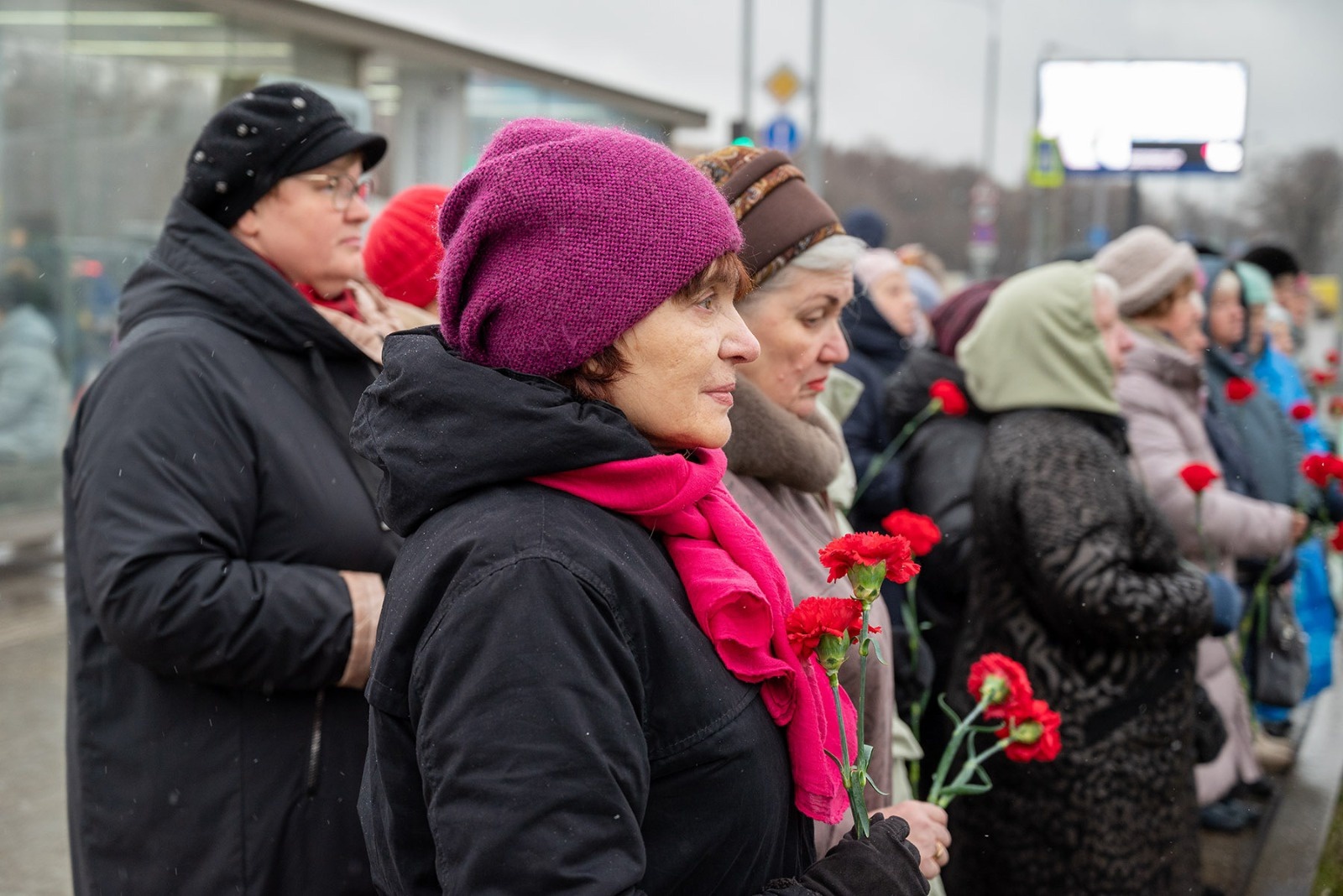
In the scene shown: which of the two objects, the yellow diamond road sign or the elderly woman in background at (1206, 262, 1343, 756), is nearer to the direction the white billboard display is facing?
the elderly woman in background

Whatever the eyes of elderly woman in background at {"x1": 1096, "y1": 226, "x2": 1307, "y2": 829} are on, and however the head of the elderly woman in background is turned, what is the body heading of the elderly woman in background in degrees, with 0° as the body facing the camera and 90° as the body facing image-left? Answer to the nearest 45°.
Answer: approximately 270°

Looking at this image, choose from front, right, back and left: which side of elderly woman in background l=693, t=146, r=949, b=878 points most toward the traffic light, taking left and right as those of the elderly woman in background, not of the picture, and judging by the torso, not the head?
left

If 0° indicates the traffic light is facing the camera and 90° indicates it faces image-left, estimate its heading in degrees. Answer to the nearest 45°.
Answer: approximately 0°

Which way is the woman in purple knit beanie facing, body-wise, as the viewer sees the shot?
to the viewer's right

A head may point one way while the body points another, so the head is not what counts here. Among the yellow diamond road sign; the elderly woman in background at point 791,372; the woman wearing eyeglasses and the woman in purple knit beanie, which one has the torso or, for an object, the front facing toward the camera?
the yellow diamond road sign

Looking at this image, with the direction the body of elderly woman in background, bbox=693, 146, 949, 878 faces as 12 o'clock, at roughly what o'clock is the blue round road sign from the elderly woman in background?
The blue round road sign is roughly at 9 o'clock from the elderly woman in background.

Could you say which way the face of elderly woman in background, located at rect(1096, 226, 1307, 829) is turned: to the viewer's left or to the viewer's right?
to the viewer's right

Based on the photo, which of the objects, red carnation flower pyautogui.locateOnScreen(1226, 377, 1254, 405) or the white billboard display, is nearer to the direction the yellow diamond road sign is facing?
the red carnation flower

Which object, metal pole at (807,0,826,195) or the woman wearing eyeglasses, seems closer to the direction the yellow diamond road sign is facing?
the woman wearing eyeglasses
